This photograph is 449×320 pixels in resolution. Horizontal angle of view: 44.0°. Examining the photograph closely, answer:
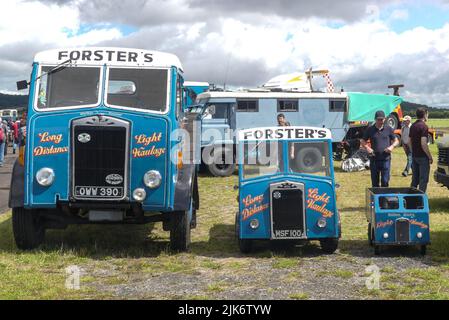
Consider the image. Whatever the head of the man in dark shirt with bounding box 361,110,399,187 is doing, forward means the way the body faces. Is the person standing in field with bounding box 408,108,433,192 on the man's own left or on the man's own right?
on the man's own left

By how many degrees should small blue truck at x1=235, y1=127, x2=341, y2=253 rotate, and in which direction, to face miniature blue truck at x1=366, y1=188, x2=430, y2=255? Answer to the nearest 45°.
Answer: approximately 90° to its left

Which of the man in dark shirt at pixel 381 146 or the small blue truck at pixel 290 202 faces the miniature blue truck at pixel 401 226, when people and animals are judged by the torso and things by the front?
the man in dark shirt

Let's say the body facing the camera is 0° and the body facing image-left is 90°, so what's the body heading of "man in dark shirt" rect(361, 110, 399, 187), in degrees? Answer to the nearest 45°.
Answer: approximately 0°

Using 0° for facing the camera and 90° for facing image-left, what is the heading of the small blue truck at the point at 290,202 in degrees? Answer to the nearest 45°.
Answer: approximately 0°

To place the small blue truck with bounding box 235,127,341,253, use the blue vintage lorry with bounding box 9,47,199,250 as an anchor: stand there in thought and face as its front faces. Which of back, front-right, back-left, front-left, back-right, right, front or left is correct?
left

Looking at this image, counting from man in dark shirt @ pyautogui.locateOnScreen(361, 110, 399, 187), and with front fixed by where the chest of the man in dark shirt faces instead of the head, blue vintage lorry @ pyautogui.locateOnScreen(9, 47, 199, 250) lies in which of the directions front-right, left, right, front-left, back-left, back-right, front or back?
front-right

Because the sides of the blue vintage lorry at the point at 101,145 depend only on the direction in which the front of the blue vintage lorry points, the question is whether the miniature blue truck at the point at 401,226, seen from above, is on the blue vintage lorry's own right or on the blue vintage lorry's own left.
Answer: on the blue vintage lorry's own left

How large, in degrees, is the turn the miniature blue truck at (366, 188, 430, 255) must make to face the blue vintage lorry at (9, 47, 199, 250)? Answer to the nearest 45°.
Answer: approximately 90° to its right

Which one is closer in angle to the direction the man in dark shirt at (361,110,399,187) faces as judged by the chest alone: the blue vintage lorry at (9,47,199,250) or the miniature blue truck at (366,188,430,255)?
the miniature blue truck
